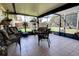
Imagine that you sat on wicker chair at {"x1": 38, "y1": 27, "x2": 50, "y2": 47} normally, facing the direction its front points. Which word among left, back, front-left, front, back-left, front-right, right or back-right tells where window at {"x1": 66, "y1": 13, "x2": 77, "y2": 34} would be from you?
right

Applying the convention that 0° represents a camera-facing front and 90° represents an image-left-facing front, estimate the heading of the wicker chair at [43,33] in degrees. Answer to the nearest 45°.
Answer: approximately 180°
